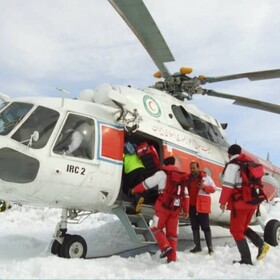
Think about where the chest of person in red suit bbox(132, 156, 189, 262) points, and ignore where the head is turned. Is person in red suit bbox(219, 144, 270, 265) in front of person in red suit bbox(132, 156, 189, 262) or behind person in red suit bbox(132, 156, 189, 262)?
behind

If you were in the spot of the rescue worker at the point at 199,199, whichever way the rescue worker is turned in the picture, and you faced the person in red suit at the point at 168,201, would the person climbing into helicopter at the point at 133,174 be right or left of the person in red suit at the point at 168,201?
right

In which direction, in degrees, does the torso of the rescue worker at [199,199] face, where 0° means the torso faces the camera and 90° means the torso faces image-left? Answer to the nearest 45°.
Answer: approximately 45°

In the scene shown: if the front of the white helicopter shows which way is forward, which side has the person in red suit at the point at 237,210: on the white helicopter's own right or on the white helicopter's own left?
on the white helicopter's own left

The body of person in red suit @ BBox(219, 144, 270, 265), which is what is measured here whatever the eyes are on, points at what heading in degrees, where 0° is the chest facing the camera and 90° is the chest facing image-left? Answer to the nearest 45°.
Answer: approximately 90°

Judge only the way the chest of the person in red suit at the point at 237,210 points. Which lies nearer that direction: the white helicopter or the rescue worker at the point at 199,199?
the white helicopter

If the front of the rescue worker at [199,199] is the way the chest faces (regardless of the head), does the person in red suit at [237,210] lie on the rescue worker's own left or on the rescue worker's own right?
on the rescue worker's own left

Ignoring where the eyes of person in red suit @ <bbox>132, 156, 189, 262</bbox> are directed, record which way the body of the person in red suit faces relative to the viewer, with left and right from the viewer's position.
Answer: facing away from the viewer and to the left of the viewer

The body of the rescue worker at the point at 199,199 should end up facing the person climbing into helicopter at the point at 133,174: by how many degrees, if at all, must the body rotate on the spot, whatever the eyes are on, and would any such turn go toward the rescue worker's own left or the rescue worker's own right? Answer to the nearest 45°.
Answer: approximately 45° to the rescue worker's own right

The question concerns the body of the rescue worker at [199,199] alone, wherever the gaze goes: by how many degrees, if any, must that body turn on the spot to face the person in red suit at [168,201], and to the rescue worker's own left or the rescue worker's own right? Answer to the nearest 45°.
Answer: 0° — they already face them
